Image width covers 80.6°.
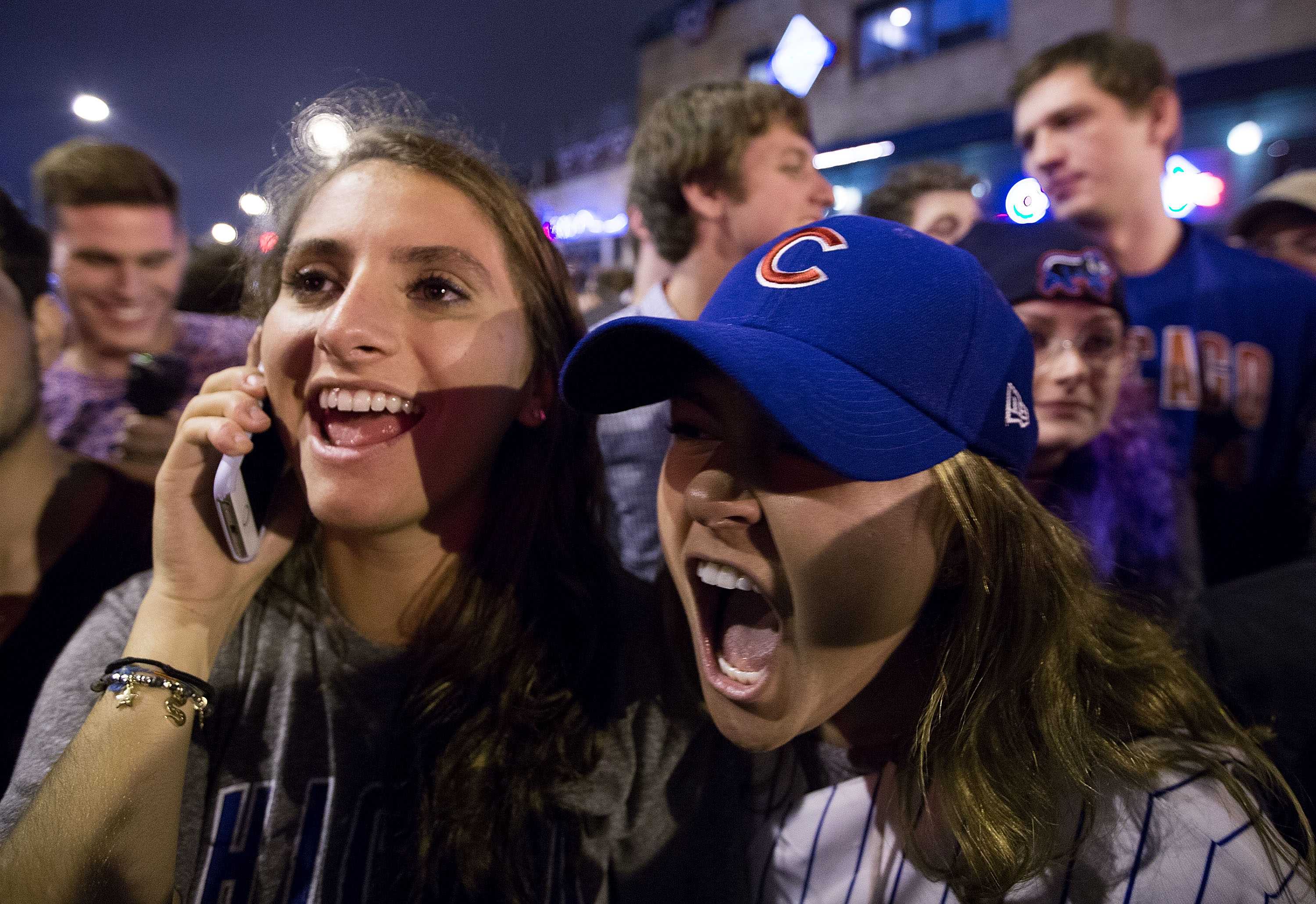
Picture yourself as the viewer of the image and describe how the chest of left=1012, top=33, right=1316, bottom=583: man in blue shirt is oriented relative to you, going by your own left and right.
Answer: facing the viewer and to the left of the viewer

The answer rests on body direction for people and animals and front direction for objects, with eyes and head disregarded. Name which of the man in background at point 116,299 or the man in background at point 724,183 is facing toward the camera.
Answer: the man in background at point 116,299

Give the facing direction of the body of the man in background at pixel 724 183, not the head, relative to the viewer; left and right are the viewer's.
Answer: facing to the right of the viewer

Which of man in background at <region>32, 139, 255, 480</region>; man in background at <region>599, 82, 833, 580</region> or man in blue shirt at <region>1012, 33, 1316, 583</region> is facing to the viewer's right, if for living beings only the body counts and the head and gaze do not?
man in background at <region>599, 82, 833, 580</region>

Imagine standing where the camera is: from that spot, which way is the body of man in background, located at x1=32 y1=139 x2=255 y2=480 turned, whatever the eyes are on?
toward the camera

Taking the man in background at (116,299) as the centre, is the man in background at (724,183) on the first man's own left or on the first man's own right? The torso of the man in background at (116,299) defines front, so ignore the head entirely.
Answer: on the first man's own left

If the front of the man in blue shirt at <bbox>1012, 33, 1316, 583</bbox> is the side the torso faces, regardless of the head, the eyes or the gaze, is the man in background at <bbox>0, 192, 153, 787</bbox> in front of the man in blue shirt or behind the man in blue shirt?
in front

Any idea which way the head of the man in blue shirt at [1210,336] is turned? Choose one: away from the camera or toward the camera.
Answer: toward the camera

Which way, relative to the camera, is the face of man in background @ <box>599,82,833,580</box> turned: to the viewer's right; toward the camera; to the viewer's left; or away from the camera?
to the viewer's right

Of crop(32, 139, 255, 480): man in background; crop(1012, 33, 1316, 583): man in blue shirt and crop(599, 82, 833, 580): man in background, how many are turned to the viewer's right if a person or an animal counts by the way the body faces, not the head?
1

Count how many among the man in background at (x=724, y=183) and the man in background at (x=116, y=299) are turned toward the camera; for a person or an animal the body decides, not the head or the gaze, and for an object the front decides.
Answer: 1

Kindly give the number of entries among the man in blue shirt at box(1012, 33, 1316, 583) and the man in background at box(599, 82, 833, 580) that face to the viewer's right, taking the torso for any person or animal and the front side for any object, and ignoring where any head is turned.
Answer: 1
